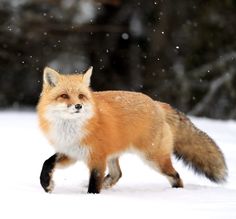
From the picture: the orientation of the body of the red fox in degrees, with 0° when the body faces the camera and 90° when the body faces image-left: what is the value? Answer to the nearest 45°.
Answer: approximately 45°
